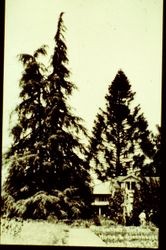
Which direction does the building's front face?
toward the camera
